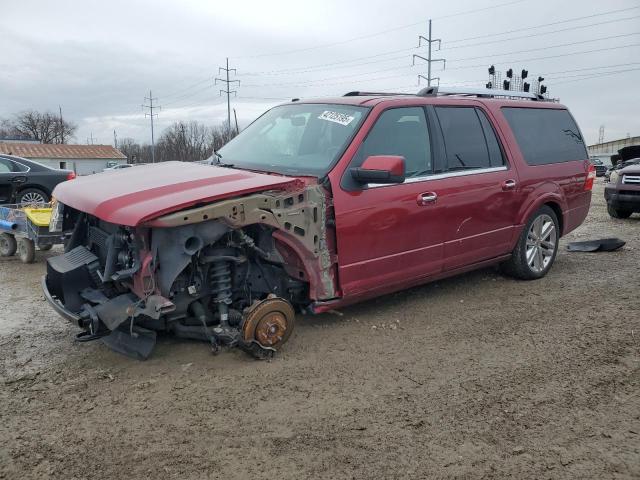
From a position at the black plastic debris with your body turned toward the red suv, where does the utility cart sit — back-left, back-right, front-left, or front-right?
front-right

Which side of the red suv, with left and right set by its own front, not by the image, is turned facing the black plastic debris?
back

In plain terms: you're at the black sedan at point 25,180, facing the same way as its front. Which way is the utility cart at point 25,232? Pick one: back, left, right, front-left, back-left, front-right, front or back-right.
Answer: left

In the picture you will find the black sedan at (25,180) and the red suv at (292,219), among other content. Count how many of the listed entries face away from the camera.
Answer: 0

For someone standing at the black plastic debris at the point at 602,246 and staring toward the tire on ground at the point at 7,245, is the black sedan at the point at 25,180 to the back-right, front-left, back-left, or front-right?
front-right

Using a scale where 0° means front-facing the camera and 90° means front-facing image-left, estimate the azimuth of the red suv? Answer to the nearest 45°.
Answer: approximately 45°

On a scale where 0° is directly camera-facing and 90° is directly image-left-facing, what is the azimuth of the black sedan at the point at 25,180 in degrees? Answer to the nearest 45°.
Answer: approximately 90°

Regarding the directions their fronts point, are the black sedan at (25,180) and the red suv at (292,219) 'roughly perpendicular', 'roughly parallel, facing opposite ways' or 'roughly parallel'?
roughly parallel

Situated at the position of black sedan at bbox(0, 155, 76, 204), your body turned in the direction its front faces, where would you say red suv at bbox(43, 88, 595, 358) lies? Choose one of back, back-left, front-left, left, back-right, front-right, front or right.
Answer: left
